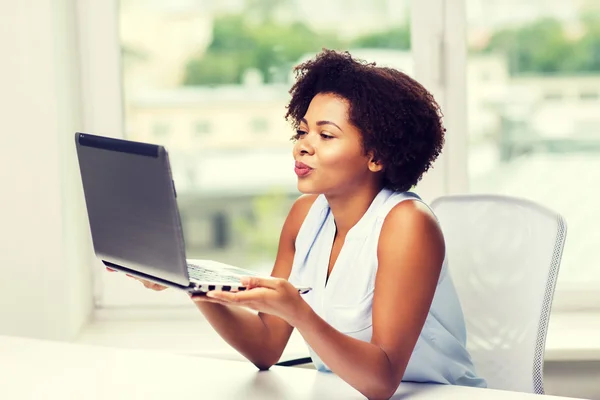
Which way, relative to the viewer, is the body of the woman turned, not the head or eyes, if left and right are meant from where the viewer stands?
facing the viewer and to the left of the viewer
